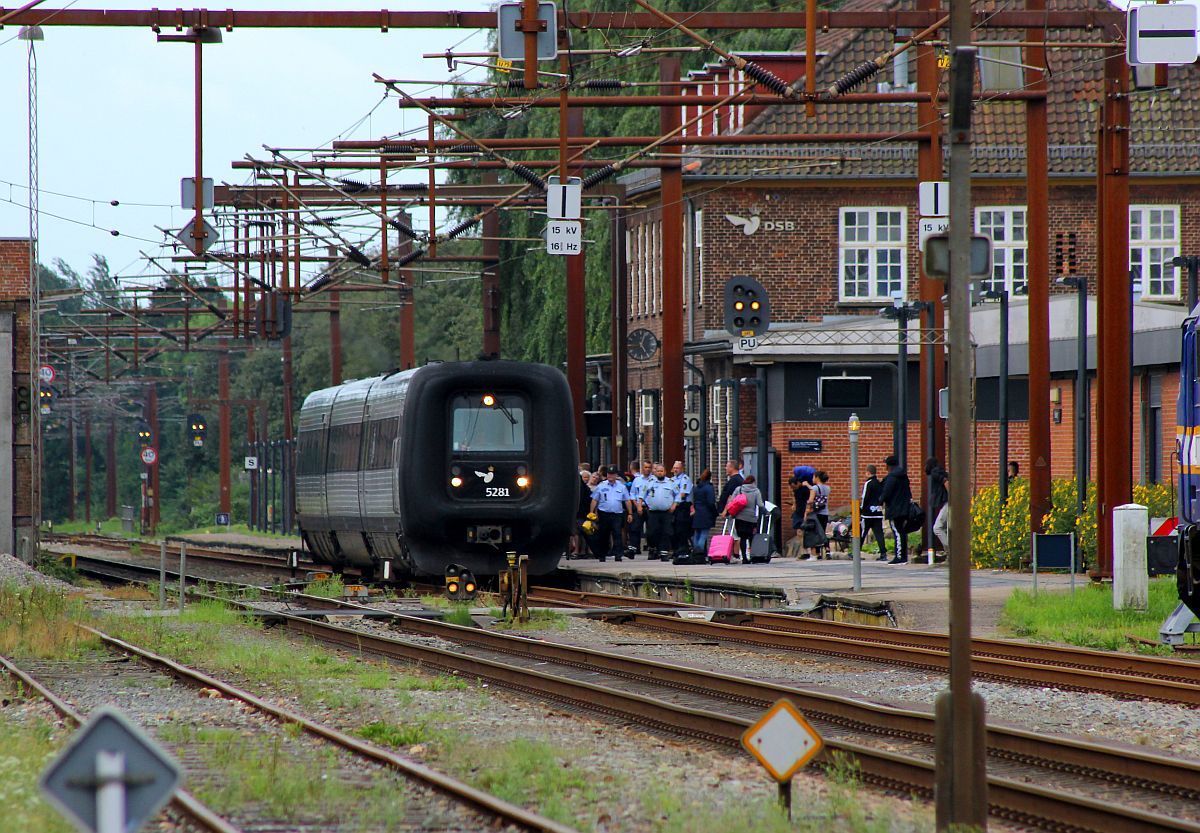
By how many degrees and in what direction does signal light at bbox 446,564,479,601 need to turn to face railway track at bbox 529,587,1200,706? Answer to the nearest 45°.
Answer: approximately 45° to its left

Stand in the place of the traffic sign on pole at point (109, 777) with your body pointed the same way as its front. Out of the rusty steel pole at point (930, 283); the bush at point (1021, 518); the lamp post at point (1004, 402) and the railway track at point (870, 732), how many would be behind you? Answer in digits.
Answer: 0

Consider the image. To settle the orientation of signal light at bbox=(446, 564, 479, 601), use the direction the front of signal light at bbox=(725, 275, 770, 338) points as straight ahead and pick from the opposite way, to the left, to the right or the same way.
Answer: the same way

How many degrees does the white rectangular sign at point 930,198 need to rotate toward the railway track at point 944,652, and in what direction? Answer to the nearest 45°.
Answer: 0° — it already faces it

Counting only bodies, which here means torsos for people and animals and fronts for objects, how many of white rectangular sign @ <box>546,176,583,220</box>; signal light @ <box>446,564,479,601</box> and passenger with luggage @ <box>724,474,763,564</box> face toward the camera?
2

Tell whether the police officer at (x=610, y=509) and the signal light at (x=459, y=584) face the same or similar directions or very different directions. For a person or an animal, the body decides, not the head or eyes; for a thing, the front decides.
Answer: same or similar directions

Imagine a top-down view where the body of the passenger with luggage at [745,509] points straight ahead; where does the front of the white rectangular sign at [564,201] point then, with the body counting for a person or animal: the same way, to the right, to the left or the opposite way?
the opposite way

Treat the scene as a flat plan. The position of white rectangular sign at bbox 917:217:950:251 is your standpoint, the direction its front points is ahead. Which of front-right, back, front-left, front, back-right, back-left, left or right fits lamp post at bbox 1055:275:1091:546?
back-left

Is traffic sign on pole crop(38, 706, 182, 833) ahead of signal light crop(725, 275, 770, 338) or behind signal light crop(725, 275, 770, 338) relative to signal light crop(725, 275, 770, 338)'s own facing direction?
ahead

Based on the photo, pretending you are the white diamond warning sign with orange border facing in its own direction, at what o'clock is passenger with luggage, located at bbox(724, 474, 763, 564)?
The passenger with luggage is roughly at 6 o'clock from the white diamond warning sign with orange border.

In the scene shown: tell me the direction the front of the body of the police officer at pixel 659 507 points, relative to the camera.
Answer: toward the camera

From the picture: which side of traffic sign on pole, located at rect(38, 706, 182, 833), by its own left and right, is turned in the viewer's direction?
back

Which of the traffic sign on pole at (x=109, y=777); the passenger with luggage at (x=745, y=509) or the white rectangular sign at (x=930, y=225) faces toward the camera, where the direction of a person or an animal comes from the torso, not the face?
the white rectangular sign

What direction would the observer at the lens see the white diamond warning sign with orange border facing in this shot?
facing the viewer

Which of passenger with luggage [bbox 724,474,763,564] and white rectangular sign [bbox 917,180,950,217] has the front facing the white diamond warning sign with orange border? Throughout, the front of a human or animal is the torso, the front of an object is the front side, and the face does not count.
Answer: the white rectangular sign

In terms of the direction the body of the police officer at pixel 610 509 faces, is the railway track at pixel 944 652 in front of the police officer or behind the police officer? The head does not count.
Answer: in front
